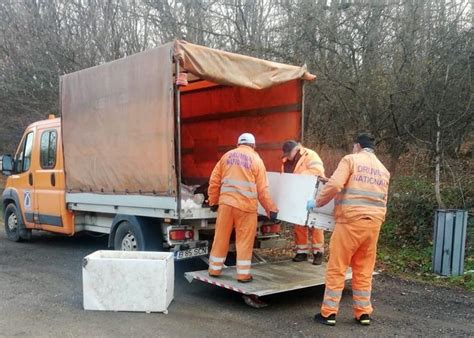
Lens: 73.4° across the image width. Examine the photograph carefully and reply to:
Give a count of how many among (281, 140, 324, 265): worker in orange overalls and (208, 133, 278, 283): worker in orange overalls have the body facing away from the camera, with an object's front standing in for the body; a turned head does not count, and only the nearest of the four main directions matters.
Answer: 1

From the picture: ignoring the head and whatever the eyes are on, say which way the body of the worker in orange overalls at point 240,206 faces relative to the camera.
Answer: away from the camera

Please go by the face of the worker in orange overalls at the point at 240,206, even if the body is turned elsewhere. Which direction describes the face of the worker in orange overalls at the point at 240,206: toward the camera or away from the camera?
away from the camera

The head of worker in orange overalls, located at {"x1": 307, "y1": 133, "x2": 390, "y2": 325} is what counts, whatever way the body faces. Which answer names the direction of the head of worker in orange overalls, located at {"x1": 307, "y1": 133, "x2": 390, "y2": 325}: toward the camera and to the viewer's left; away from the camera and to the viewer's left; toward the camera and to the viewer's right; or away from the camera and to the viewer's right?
away from the camera and to the viewer's left

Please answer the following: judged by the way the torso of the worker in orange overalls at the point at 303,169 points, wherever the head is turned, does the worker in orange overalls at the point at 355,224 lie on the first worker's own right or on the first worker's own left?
on the first worker's own left

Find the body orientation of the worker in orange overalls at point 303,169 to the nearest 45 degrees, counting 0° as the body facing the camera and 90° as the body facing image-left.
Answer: approximately 45°

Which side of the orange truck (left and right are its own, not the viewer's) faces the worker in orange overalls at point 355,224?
back

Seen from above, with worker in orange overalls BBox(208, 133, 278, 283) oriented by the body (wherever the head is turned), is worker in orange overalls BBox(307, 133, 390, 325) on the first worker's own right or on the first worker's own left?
on the first worker's own right

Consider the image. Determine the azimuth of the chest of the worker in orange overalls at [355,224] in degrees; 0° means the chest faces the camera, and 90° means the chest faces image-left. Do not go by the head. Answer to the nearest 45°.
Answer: approximately 135°

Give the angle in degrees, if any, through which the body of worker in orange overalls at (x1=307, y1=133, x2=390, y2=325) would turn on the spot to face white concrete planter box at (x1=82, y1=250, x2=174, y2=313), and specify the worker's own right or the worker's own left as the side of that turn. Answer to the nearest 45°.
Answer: approximately 45° to the worker's own left

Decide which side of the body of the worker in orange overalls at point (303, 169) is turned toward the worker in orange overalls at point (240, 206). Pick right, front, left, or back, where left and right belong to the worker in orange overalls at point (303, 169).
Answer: front

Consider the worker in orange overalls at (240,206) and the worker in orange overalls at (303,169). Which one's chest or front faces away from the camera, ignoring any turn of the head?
the worker in orange overalls at (240,206)
